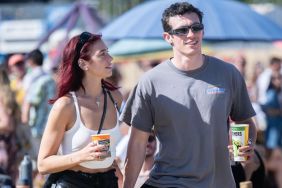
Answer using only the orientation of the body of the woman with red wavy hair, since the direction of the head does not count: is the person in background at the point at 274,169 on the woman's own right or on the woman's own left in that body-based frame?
on the woman's own left

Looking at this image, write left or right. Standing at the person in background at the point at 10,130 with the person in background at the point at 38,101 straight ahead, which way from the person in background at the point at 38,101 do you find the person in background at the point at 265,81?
right

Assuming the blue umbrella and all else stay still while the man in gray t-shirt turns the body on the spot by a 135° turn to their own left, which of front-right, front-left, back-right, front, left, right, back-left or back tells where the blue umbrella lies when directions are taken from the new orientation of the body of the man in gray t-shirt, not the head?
front-left

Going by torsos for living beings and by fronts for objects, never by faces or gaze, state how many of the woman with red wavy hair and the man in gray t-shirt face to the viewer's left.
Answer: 0

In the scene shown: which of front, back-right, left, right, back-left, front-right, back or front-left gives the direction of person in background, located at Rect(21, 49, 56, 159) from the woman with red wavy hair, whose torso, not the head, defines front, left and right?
back-left

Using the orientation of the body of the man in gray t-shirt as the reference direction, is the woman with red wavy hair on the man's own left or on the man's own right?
on the man's own right
